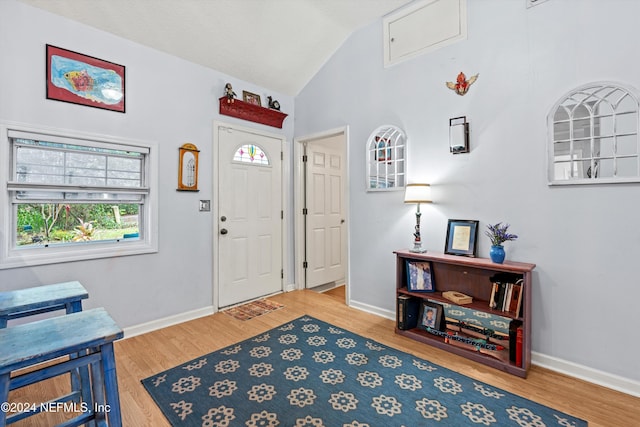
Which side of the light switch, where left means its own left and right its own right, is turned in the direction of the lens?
front

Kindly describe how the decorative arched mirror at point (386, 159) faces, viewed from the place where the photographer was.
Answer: facing the viewer and to the left of the viewer

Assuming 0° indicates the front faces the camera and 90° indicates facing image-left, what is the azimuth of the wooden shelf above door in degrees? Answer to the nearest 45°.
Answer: approximately 315°

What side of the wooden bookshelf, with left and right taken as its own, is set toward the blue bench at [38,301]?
front

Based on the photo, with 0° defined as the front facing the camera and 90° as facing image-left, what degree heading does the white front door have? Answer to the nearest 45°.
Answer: approximately 315°

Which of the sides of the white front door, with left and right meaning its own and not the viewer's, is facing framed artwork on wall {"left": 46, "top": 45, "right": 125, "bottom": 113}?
right

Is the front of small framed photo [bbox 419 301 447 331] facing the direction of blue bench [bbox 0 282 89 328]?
yes
